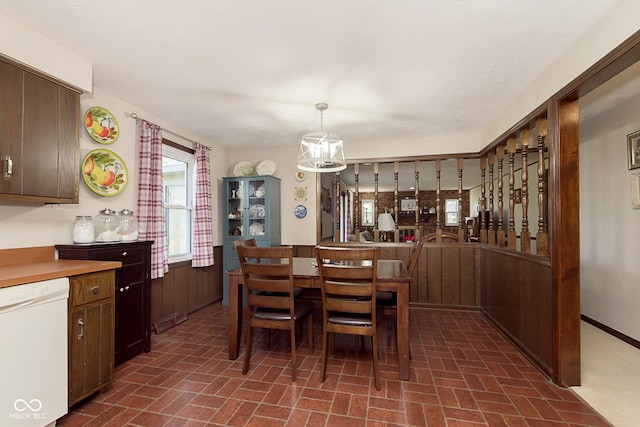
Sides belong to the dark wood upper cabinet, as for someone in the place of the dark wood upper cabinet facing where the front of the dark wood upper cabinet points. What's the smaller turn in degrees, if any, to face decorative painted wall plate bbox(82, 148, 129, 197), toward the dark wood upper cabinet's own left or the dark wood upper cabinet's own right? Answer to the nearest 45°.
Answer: approximately 90° to the dark wood upper cabinet's own left

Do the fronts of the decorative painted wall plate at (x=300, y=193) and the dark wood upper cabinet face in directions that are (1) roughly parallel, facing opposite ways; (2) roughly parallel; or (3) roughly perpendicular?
roughly perpendicular

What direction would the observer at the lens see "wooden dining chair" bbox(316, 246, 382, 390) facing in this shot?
facing away from the viewer

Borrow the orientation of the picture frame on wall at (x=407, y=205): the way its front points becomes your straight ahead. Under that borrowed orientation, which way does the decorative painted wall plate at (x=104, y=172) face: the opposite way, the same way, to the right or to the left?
to the left

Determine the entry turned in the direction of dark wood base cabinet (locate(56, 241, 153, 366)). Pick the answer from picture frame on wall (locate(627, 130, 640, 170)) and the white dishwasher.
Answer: the picture frame on wall

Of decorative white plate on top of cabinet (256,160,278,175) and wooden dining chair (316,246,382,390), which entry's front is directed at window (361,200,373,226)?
the wooden dining chair

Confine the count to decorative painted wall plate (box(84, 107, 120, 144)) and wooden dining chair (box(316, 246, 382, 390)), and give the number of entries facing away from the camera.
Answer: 1

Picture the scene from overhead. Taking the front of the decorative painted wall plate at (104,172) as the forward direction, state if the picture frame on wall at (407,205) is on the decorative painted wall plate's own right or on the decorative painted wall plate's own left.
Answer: on the decorative painted wall plate's own left

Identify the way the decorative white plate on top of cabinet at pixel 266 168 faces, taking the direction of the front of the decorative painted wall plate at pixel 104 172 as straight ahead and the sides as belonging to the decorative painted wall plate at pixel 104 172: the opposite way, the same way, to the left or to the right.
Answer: to the right

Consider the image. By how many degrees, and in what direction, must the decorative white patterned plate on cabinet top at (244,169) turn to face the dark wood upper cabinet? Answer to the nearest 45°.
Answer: approximately 45° to its right

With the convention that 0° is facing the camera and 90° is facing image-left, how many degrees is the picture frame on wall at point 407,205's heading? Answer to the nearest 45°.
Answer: approximately 0°
